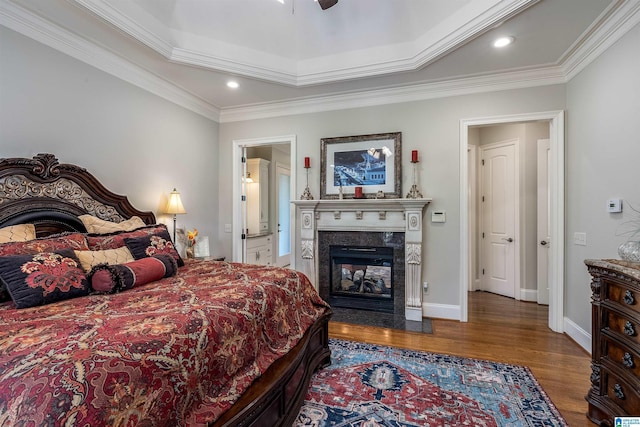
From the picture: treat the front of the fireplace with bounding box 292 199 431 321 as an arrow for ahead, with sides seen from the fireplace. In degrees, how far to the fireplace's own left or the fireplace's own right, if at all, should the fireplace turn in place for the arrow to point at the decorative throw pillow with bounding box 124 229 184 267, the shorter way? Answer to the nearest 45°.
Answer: approximately 45° to the fireplace's own right

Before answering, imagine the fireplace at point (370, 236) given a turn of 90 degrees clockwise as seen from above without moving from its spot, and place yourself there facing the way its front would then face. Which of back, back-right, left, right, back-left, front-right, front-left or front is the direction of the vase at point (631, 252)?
back-left

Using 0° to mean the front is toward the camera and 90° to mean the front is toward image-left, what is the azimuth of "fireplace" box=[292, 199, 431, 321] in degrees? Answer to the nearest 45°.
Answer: approximately 0°

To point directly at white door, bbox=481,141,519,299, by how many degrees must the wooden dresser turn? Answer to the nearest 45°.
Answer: approximately 90° to its right

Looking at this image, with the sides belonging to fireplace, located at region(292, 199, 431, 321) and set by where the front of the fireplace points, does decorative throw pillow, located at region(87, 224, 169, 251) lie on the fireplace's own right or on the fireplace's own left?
on the fireplace's own right

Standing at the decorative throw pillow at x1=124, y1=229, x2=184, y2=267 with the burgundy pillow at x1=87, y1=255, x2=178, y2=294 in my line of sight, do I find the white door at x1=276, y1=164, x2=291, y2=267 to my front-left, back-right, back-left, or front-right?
back-left

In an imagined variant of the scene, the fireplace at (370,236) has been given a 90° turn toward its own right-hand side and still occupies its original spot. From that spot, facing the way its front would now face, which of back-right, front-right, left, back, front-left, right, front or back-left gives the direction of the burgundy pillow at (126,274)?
front-left

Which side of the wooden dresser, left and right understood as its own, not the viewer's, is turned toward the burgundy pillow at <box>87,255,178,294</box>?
front

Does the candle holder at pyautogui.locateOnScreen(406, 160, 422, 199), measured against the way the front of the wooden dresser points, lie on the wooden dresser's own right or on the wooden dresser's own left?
on the wooden dresser's own right

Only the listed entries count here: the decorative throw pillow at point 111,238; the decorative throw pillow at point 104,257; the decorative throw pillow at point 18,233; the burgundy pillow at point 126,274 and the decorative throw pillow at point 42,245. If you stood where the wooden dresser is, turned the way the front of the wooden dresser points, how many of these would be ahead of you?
5

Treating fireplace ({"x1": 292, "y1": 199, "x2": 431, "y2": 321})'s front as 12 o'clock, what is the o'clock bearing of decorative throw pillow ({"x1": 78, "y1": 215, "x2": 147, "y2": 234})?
The decorative throw pillow is roughly at 2 o'clock from the fireplace.

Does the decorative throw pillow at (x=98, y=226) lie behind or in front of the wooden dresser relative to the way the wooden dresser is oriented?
in front
